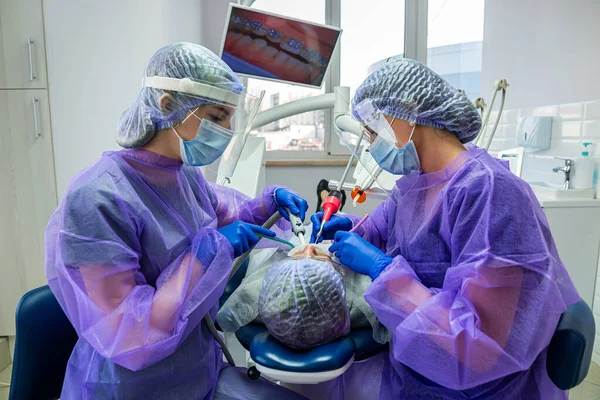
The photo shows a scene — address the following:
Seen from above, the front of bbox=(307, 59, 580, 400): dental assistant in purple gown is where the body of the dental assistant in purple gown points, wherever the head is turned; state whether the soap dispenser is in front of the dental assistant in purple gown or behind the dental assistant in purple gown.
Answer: behind

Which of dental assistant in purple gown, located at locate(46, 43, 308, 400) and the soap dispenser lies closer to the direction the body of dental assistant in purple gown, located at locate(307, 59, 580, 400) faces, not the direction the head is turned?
the dental assistant in purple gown

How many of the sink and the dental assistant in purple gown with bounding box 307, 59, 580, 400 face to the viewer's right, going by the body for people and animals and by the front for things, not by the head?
0

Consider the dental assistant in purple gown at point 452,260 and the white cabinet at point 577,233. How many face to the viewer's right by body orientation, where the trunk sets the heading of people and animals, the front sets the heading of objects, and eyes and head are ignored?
0

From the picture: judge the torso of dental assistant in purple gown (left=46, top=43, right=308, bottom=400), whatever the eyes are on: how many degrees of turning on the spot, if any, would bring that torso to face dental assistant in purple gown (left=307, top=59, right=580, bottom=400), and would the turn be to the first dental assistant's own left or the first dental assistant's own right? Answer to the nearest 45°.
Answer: approximately 45° to the first dental assistant's own left

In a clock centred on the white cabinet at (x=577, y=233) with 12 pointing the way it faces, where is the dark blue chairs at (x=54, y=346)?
The dark blue chairs is roughly at 1 o'clock from the white cabinet.

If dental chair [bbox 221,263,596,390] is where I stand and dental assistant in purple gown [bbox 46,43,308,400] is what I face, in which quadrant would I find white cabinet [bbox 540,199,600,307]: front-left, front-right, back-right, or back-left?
back-right

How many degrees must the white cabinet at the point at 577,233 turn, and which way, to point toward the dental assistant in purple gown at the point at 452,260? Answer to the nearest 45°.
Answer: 0° — it already faces them

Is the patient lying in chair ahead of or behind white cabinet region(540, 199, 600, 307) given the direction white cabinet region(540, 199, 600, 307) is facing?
ahead
